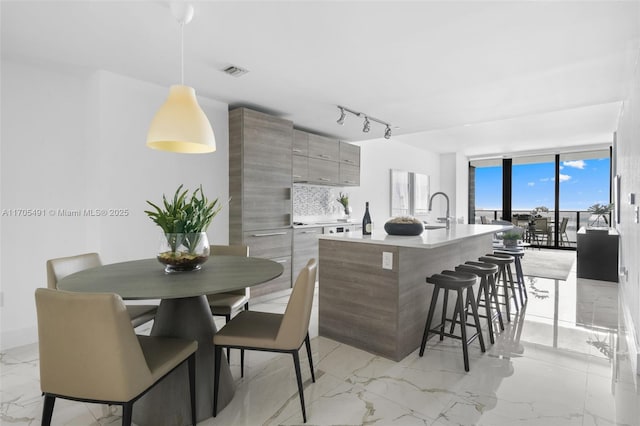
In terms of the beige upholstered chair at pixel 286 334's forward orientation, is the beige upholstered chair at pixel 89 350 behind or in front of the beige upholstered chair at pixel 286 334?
in front

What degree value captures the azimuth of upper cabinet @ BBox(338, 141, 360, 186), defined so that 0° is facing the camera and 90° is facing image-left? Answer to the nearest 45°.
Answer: approximately 315°

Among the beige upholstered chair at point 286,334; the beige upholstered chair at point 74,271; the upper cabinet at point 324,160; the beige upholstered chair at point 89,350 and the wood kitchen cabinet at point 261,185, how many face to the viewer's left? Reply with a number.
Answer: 1

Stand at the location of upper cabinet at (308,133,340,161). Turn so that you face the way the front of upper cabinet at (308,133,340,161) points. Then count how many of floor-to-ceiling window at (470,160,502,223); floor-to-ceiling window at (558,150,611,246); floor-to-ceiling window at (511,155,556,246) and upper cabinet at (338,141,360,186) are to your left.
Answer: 4

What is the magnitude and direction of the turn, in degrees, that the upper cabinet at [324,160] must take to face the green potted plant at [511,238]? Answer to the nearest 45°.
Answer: approximately 45° to its left

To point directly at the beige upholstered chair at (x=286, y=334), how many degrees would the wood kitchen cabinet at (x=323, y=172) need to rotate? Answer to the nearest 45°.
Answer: approximately 45° to its right

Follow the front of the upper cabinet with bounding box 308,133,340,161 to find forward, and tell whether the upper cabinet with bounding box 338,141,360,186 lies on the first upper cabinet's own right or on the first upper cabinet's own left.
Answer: on the first upper cabinet's own left

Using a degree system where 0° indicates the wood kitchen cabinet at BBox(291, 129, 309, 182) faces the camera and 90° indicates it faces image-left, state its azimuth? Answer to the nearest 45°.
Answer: approximately 315°

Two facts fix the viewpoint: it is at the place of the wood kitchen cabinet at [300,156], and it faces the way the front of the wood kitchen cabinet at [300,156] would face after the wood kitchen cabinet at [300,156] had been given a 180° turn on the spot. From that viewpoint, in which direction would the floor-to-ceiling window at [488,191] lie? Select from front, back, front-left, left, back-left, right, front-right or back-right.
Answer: right

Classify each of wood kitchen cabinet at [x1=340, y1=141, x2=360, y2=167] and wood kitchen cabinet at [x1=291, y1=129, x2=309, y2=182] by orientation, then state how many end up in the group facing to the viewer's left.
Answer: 0

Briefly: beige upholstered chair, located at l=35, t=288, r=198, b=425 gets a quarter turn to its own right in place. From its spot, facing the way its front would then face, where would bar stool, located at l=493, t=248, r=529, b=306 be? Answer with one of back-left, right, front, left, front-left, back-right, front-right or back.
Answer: front-left

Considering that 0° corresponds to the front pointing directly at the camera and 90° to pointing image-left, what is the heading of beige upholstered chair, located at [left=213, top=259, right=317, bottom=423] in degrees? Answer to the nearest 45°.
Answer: approximately 90°

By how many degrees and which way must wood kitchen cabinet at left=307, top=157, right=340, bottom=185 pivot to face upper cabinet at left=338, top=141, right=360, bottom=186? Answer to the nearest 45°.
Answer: approximately 90° to its left

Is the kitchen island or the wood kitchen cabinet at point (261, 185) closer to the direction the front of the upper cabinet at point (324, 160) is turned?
the kitchen island

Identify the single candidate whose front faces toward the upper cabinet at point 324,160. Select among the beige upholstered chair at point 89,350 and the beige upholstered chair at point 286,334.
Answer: the beige upholstered chair at point 89,350

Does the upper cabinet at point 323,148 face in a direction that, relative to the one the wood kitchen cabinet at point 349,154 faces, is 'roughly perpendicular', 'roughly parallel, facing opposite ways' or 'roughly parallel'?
roughly parallel

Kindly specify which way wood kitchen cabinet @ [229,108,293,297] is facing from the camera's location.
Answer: facing the viewer and to the right of the viewer
